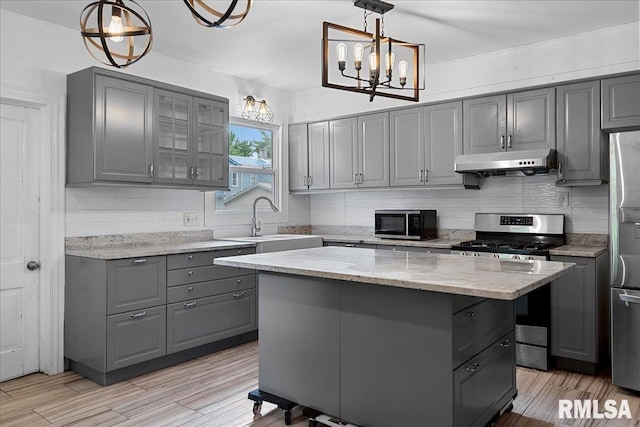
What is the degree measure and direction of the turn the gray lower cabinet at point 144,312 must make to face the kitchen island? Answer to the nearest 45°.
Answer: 0° — it already faces it

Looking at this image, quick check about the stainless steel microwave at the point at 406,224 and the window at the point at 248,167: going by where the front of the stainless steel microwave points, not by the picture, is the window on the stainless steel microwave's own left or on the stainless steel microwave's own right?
on the stainless steel microwave's own right

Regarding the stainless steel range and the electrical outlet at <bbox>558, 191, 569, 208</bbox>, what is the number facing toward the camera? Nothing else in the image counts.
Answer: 2

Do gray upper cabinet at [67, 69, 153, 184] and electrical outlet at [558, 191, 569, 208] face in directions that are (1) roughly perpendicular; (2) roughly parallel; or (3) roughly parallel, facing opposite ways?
roughly perpendicular

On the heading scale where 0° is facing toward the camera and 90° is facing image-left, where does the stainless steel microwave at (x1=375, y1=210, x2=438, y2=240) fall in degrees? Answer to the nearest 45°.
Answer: approximately 45°

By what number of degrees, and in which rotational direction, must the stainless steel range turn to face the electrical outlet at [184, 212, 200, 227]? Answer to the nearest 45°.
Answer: approximately 90° to its right

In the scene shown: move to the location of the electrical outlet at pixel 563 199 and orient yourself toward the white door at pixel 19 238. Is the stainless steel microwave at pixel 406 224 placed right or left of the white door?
right

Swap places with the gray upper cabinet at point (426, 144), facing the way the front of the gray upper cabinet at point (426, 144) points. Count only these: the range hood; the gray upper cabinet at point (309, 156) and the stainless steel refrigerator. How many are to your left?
2

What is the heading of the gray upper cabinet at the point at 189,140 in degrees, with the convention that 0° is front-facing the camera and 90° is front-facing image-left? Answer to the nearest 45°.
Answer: approximately 315°

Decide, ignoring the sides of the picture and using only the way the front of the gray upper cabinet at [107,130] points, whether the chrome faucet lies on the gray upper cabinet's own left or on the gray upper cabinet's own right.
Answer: on the gray upper cabinet's own left

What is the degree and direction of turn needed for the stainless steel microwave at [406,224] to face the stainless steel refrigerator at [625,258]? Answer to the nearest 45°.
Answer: approximately 90° to its left
